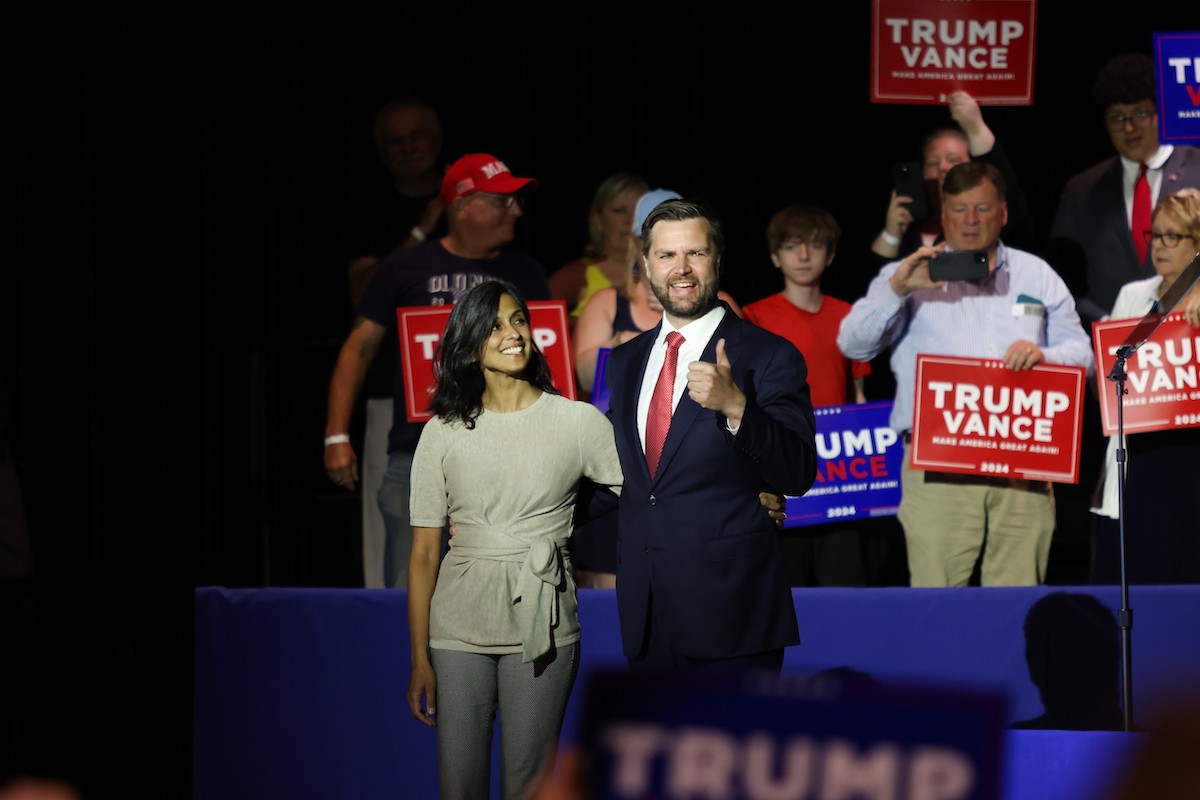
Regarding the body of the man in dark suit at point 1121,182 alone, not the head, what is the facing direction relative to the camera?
toward the camera

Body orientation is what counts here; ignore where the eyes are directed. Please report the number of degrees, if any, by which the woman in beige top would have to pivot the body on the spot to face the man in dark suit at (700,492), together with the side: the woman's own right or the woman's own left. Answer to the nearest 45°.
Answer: approximately 45° to the woman's own left

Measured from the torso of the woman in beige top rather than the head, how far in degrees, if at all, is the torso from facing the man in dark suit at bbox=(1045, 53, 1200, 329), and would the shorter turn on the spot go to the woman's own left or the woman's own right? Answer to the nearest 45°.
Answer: approximately 135° to the woman's own left

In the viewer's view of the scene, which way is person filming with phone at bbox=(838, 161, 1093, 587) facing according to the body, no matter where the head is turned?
toward the camera

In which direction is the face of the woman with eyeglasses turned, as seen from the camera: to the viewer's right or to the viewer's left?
to the viewer's left

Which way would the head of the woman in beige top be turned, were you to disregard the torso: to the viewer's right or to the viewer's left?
to the viewer's right

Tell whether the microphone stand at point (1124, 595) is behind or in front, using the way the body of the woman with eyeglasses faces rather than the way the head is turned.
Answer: in front

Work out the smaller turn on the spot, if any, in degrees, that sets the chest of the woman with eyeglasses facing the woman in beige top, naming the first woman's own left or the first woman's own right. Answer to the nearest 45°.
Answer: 0° — they already face them
